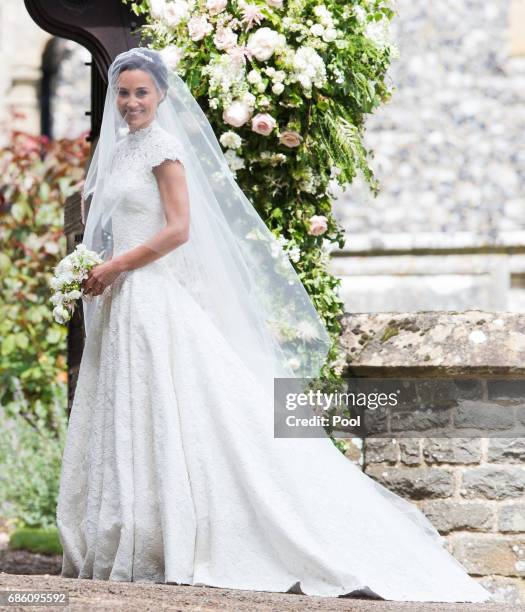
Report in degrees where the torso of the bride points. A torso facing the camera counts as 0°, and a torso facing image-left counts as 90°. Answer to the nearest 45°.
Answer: approximately 45°
